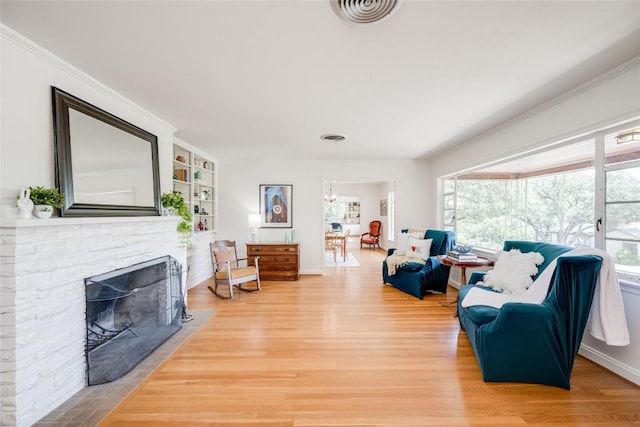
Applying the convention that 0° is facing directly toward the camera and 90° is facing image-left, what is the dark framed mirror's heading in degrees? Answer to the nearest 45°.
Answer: approximately 315°

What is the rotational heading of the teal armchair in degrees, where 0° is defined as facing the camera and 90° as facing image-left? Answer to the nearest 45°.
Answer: approximately 45°

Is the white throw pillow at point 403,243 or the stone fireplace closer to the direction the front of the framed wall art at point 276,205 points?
the stone fireplace

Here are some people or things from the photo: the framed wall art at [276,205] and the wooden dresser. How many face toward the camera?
2

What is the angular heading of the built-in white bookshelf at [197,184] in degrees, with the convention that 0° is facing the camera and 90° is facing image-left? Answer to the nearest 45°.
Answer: approximately 315°

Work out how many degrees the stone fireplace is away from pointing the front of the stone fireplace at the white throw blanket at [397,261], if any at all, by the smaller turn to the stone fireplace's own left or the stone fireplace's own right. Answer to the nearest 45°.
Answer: approximately 45° to the stone fireplace's own left

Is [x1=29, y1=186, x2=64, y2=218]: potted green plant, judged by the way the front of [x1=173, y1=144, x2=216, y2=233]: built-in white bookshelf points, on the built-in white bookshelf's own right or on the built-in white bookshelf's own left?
on the built-in white bookshelf's own right

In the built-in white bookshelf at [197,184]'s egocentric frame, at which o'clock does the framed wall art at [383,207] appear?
The framed wall art is roughly at 10 o'clock from the built-in white bookshelf.

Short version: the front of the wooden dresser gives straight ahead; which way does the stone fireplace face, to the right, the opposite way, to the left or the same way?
to the left

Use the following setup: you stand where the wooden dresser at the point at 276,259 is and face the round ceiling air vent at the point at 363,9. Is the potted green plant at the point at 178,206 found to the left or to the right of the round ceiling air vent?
right

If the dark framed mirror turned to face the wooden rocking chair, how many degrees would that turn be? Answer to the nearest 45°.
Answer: approximately 90° to its left

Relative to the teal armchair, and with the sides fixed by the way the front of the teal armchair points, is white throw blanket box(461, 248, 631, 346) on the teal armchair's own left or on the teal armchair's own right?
on the teal armchair's own left

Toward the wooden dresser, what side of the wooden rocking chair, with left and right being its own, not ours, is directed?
left
